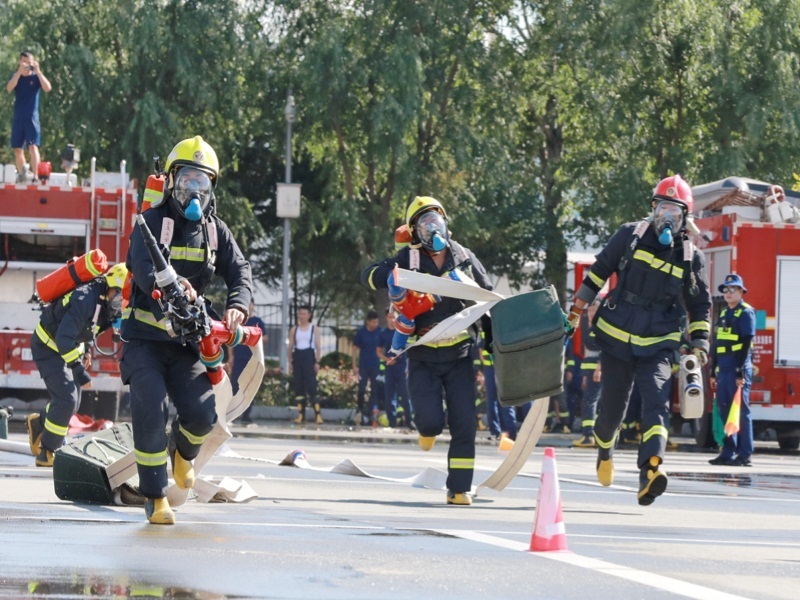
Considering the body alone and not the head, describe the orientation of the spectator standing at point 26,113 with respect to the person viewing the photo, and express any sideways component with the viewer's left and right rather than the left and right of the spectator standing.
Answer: facing the viewer

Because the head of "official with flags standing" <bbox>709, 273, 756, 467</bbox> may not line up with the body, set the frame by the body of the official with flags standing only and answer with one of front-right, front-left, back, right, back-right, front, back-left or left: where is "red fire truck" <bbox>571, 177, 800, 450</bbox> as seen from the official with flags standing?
back-right

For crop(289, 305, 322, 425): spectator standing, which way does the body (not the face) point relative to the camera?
toward the camera

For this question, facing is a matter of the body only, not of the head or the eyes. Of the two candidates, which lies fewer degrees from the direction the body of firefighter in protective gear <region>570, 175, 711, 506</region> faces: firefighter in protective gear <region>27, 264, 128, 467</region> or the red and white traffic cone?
the red and white traffic cone

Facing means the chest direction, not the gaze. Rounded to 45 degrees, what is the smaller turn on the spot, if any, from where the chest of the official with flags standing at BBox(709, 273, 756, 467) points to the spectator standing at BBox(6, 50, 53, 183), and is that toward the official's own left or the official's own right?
approximately 45° to the official's own right

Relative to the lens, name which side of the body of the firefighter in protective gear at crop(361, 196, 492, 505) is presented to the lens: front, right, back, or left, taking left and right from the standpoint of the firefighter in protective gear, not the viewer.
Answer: front

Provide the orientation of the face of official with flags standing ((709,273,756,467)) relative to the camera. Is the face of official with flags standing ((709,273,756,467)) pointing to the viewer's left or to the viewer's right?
to the viewer's left

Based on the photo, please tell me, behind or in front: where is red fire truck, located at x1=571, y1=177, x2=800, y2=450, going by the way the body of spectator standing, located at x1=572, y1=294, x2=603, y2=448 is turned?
behind
